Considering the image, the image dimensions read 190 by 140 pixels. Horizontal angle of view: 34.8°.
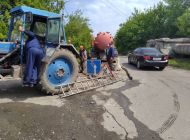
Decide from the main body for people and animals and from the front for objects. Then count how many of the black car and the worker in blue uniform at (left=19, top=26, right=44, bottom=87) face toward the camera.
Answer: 0

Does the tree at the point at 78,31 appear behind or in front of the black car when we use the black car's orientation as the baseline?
in front

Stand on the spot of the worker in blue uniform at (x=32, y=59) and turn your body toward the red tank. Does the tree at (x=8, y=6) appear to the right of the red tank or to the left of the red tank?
left

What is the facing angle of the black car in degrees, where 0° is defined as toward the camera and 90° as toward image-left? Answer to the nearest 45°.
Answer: approximately 135°
